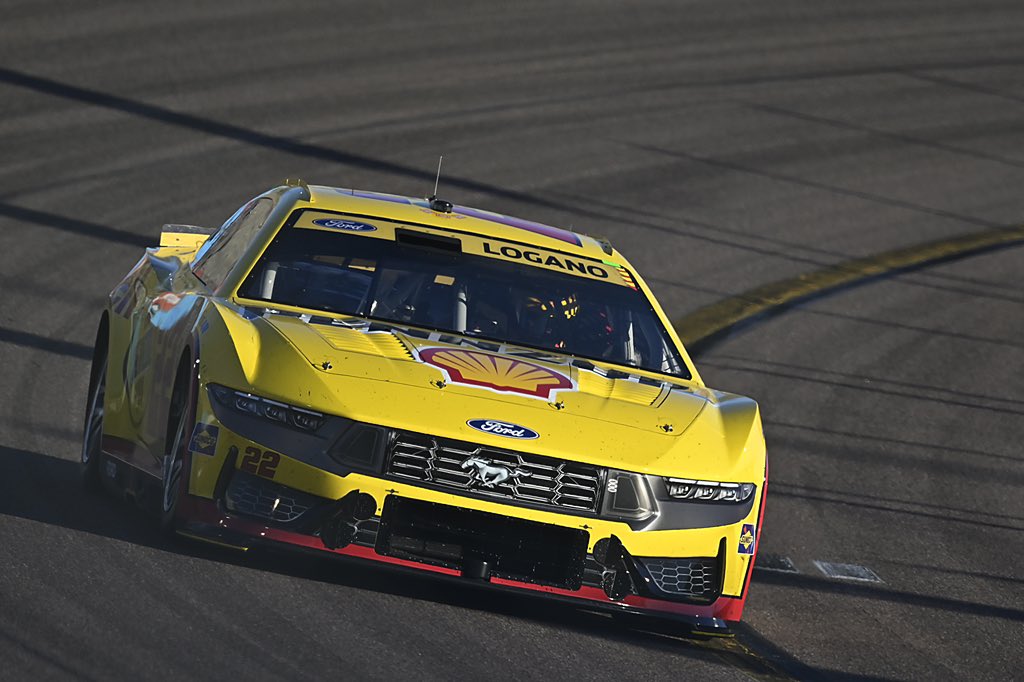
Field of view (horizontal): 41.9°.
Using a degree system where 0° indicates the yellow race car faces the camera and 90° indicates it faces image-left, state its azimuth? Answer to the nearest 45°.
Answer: approximately 0°
